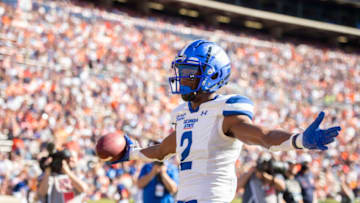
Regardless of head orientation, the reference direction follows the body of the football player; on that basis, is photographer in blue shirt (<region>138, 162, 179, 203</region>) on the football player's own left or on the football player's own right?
on the football player's own right

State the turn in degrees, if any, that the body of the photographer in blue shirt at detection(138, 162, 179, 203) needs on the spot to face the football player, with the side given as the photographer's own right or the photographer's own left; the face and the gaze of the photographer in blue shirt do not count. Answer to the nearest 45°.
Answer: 0° — they already face them

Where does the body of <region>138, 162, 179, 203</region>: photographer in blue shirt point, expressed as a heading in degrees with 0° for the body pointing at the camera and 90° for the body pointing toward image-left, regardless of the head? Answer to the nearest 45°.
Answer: approximately 0°

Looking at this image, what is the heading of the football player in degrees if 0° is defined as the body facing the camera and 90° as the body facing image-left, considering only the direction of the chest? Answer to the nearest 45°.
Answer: approximately 45°
